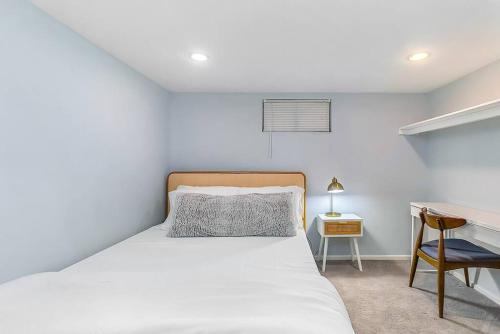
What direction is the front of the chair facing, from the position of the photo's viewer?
facing away from the viewer and to the right of the viewer

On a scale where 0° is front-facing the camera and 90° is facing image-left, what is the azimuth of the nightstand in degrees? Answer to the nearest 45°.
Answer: approximately 0°

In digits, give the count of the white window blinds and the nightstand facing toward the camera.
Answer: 2

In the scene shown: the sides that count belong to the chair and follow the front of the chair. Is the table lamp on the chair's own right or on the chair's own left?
on the chair's own left

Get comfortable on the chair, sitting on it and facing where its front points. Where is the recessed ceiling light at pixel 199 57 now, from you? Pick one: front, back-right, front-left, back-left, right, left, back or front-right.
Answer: back

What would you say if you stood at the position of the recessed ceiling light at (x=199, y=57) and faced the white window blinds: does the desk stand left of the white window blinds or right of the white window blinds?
right

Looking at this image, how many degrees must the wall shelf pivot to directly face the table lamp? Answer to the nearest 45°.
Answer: approximately 45° to its right
